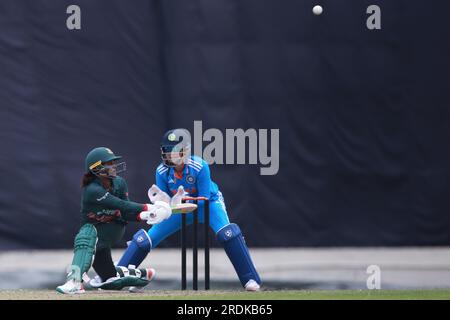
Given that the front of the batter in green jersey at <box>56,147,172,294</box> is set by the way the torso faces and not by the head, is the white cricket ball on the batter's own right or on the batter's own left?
on the batter's own left
